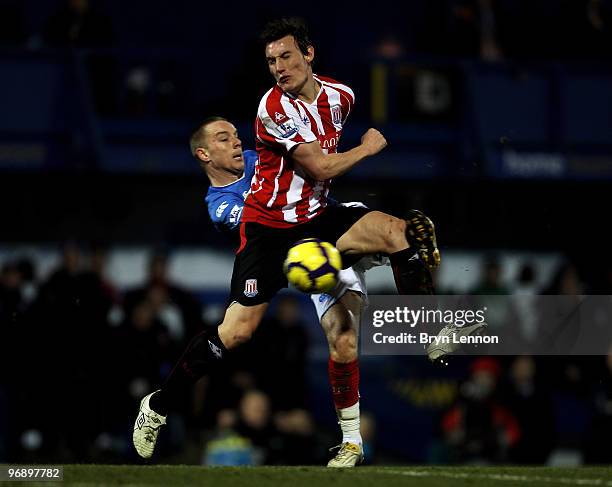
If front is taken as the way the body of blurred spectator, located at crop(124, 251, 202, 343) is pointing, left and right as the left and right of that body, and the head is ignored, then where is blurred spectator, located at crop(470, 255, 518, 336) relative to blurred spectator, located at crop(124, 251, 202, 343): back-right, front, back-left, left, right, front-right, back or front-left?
front-left

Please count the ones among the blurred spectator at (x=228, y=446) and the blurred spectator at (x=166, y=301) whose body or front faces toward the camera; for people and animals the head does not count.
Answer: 2

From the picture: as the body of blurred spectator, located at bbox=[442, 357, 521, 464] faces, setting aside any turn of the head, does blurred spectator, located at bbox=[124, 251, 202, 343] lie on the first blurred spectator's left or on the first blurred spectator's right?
on the first blurred spectator's right

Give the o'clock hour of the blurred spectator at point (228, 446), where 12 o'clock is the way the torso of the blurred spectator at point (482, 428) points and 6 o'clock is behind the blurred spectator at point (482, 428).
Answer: the blurred spectator at point (228, 446) is roughly at 2 o'clock from the blurred spectator at point (482, 428).

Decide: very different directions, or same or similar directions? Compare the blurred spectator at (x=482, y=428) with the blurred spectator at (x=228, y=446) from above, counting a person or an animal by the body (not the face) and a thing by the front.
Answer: same or similar directions

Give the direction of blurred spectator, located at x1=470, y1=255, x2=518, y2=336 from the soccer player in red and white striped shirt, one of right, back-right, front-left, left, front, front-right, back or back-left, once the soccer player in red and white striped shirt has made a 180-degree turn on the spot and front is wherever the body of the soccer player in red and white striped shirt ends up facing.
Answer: right

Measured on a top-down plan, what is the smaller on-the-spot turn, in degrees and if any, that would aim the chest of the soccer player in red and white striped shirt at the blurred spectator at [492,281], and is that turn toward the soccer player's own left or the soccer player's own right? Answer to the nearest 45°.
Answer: approximately 90° to the soccer player's own left

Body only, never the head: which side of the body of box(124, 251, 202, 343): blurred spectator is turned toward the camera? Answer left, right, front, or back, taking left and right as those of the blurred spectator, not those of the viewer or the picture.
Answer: front

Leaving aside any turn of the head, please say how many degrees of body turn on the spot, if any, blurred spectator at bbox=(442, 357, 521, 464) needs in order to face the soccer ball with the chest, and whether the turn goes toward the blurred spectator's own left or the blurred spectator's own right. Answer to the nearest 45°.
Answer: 0° — they already face it

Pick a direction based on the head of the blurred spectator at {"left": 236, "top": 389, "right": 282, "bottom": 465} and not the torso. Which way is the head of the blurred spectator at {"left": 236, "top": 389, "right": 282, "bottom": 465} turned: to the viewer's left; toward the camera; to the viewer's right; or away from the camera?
toward the camera

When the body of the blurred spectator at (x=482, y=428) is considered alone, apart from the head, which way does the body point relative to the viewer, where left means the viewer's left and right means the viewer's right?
facing the viewer

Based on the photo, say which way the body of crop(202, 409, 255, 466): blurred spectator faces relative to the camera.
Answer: toward the camera

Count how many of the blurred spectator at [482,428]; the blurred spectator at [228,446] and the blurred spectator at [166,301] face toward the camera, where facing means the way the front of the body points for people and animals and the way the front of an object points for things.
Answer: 3
